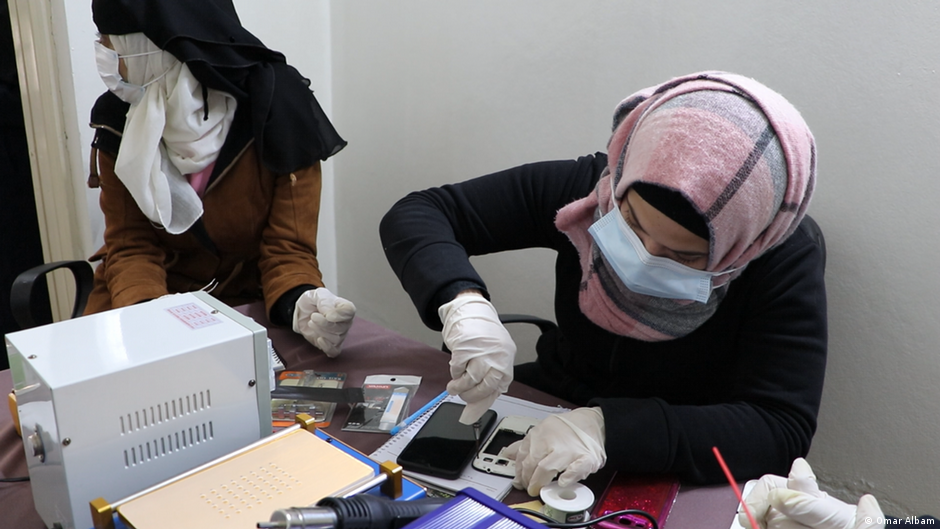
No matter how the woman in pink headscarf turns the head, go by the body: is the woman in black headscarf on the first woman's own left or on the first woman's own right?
on the first woman's own right

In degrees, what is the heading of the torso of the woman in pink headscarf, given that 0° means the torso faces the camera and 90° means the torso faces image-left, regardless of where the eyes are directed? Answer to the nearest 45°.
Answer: approximately 45°

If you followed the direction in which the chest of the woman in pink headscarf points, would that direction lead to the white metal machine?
yes
